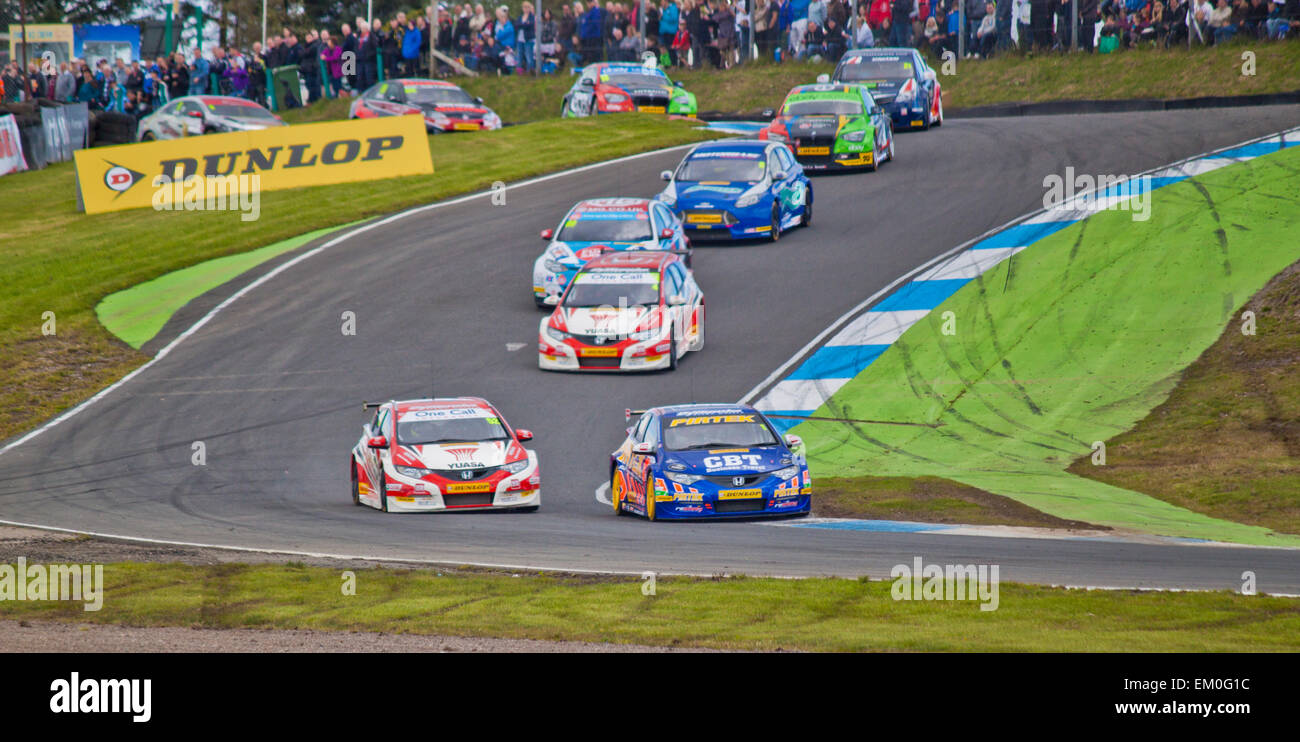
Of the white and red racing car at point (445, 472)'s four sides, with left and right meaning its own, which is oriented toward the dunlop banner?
back

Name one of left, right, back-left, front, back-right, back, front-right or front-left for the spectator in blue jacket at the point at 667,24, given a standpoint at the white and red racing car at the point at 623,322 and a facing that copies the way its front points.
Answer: back

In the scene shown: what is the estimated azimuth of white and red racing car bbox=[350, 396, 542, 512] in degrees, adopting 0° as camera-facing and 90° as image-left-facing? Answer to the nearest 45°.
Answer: approximately 0°

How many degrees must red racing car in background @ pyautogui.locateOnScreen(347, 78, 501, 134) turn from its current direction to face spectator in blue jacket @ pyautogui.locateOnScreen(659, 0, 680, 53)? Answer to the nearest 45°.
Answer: approximately 90° to its left

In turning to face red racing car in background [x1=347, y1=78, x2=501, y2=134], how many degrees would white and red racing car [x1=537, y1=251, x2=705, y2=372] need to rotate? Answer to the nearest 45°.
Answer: approximately 180°

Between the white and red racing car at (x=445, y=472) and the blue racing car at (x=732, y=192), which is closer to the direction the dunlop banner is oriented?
the white and red racing car

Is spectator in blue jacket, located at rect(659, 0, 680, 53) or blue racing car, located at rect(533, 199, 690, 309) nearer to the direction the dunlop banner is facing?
the blue racing car

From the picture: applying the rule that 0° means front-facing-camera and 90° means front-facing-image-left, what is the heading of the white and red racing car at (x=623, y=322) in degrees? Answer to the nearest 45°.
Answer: approximately 0°

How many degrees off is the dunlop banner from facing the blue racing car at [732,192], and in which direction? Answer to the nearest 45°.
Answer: approximately 45° to its left
